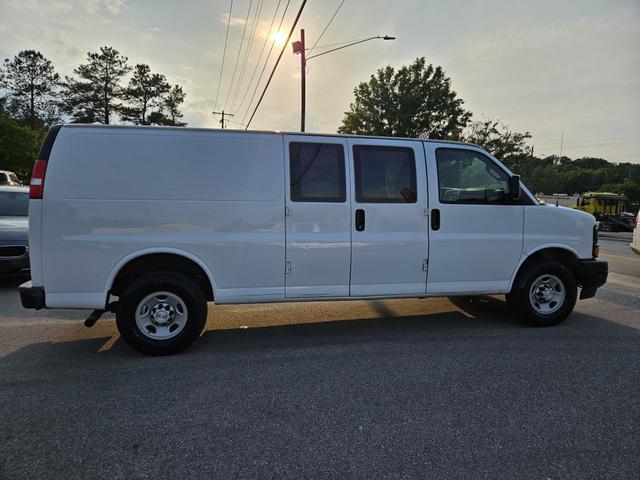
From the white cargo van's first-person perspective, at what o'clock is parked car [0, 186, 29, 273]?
The parked car is roughly at 7 o'clock from the white cargo van.

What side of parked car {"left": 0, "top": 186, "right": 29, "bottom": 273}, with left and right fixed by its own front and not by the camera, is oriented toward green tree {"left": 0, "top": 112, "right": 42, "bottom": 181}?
back

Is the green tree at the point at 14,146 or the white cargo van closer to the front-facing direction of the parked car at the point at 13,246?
the white cargo van

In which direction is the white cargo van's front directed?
to the viewer's right

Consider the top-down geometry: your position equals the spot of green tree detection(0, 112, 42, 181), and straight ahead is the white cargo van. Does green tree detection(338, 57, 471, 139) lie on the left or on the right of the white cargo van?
left

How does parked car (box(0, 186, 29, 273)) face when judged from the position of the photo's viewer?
facing the viewer

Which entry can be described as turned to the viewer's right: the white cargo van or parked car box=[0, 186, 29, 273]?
the white cargo van

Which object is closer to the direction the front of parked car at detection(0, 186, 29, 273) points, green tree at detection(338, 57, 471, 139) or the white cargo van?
the white cargo van

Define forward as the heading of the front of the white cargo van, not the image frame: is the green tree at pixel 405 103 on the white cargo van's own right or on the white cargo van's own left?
on the white cargo van's own left

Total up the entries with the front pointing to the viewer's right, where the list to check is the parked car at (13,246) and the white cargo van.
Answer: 1

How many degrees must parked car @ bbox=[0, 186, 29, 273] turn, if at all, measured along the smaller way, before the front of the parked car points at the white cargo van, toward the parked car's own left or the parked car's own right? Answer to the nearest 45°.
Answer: approximately 45° to the parked car's own left
